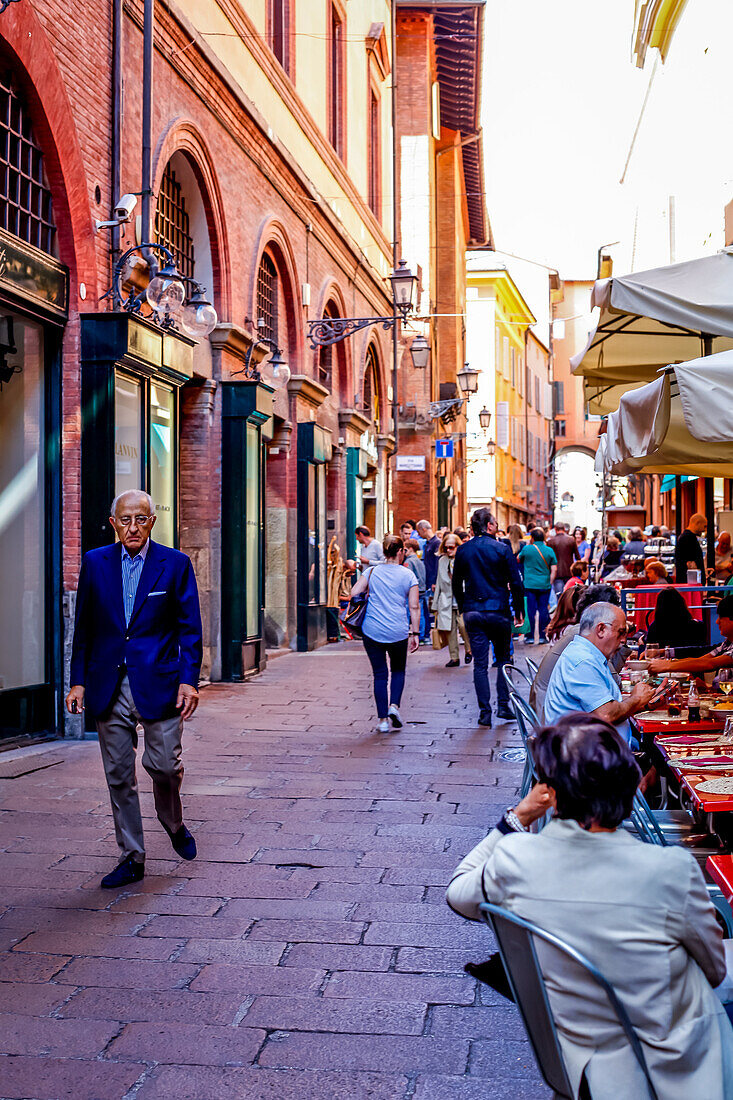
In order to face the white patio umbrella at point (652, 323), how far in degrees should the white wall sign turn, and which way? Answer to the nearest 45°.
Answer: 0° — it already faces it

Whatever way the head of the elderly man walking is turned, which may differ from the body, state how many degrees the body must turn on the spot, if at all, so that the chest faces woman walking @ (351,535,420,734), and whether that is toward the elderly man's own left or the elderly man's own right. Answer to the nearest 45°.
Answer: approximately 135° to the elderly man's own left

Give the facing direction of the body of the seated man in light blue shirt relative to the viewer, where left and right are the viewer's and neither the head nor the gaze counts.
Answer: facing to the right of the viewer

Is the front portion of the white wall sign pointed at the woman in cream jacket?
yes

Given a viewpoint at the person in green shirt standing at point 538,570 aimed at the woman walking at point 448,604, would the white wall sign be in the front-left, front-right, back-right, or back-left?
back-right

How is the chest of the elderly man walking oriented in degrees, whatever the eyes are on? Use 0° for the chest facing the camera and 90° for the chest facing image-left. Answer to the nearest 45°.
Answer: approximately 0°

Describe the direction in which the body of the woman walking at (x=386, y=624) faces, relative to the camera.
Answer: away from the camera

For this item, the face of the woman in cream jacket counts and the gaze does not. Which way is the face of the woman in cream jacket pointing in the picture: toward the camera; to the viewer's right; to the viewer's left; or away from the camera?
away from the camera

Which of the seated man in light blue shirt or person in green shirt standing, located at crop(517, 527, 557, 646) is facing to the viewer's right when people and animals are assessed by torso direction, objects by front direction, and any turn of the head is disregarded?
the seated man in light blue shirt

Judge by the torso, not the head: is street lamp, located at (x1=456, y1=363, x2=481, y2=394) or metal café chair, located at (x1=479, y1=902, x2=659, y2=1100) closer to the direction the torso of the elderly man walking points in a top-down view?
the metal café chair

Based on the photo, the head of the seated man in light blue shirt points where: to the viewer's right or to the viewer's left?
to the viewer's right
